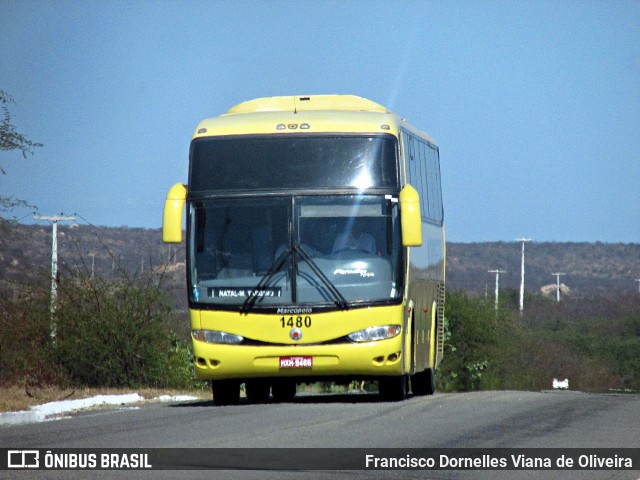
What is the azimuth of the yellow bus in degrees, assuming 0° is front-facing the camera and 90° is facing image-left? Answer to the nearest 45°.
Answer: approximately 0°
